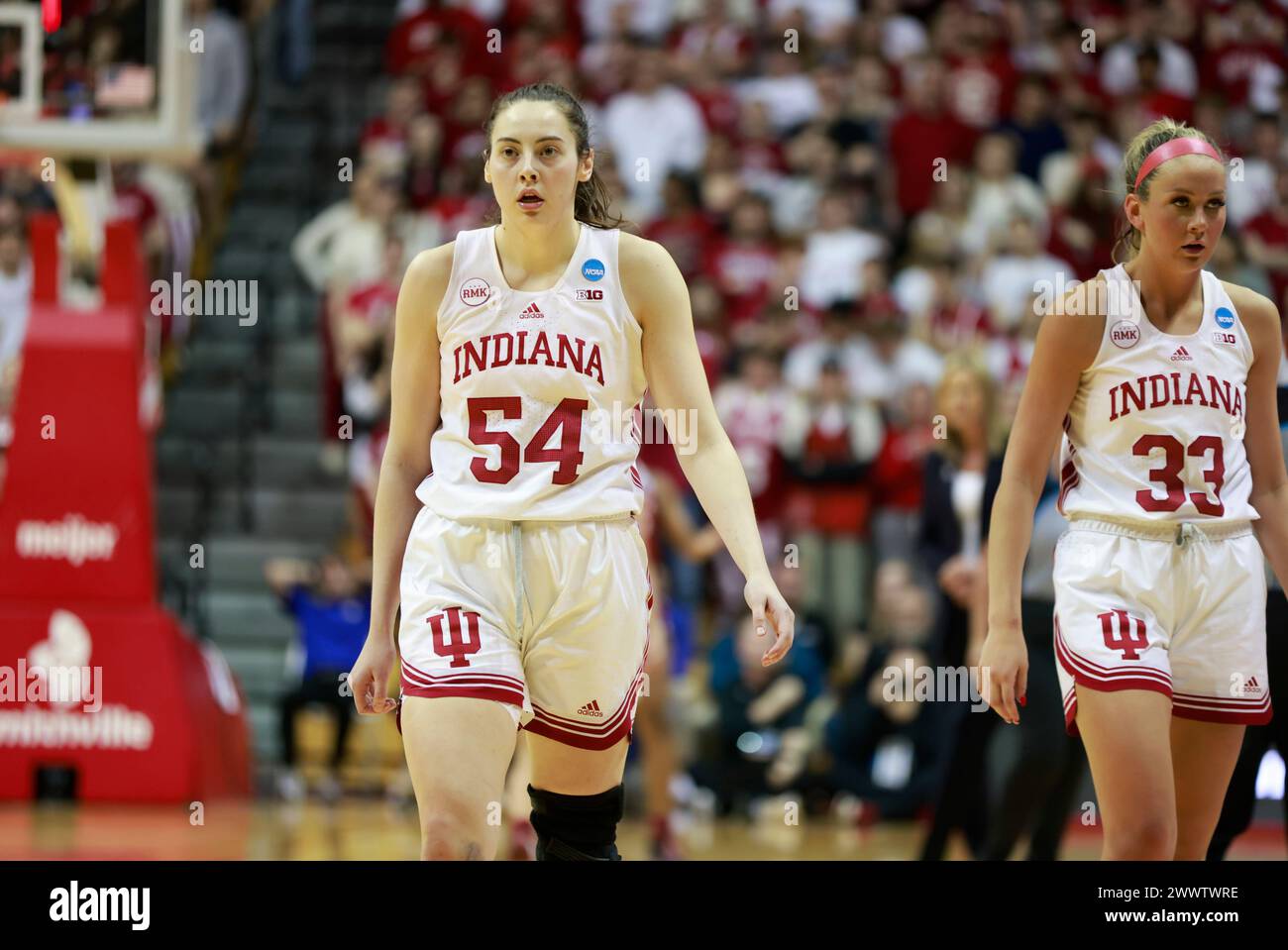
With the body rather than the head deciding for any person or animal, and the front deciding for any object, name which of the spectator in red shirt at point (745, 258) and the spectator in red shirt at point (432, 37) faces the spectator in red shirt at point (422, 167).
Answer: the spectator in red shirt at point (432, 37)

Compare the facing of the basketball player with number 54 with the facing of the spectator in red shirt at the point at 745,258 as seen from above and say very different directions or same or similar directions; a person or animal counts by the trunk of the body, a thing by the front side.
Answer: same or similar directions

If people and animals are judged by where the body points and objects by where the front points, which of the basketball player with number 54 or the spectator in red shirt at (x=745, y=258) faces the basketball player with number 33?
the spectator in red shirt

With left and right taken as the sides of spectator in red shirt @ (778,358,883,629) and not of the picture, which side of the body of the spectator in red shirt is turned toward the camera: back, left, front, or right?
front

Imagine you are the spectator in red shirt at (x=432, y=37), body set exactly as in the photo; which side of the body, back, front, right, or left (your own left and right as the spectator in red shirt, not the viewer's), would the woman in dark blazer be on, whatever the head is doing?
front

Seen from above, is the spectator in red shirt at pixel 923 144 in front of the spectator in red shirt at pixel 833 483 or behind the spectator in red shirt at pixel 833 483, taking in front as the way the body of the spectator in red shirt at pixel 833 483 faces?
behind

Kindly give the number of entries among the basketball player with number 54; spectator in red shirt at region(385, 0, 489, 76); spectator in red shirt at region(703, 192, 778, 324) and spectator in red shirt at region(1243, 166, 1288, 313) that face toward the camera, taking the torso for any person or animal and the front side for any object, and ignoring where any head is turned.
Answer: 4

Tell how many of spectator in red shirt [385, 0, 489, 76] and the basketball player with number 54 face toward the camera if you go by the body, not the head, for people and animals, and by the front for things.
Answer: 2

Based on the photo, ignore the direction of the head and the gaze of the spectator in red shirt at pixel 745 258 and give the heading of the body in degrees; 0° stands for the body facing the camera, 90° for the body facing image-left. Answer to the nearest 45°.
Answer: approximately 0°

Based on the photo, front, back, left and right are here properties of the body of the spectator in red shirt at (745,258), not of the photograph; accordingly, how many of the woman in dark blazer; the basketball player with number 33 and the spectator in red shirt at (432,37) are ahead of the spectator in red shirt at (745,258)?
2

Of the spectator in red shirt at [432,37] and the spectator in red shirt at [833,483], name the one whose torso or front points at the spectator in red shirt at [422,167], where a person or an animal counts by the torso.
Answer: the spectator in red shirt at [432,37]

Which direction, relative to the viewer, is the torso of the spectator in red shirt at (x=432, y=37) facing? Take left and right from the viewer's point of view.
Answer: facing the viewer

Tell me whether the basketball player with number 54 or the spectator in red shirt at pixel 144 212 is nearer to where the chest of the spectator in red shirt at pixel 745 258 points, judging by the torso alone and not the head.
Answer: the basketball player with number 54

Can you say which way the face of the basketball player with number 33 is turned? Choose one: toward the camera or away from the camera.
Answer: toward the camera

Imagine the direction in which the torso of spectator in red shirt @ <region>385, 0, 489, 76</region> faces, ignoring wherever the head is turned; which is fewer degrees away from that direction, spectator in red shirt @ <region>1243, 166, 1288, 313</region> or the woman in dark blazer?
the woman in dark blazer
